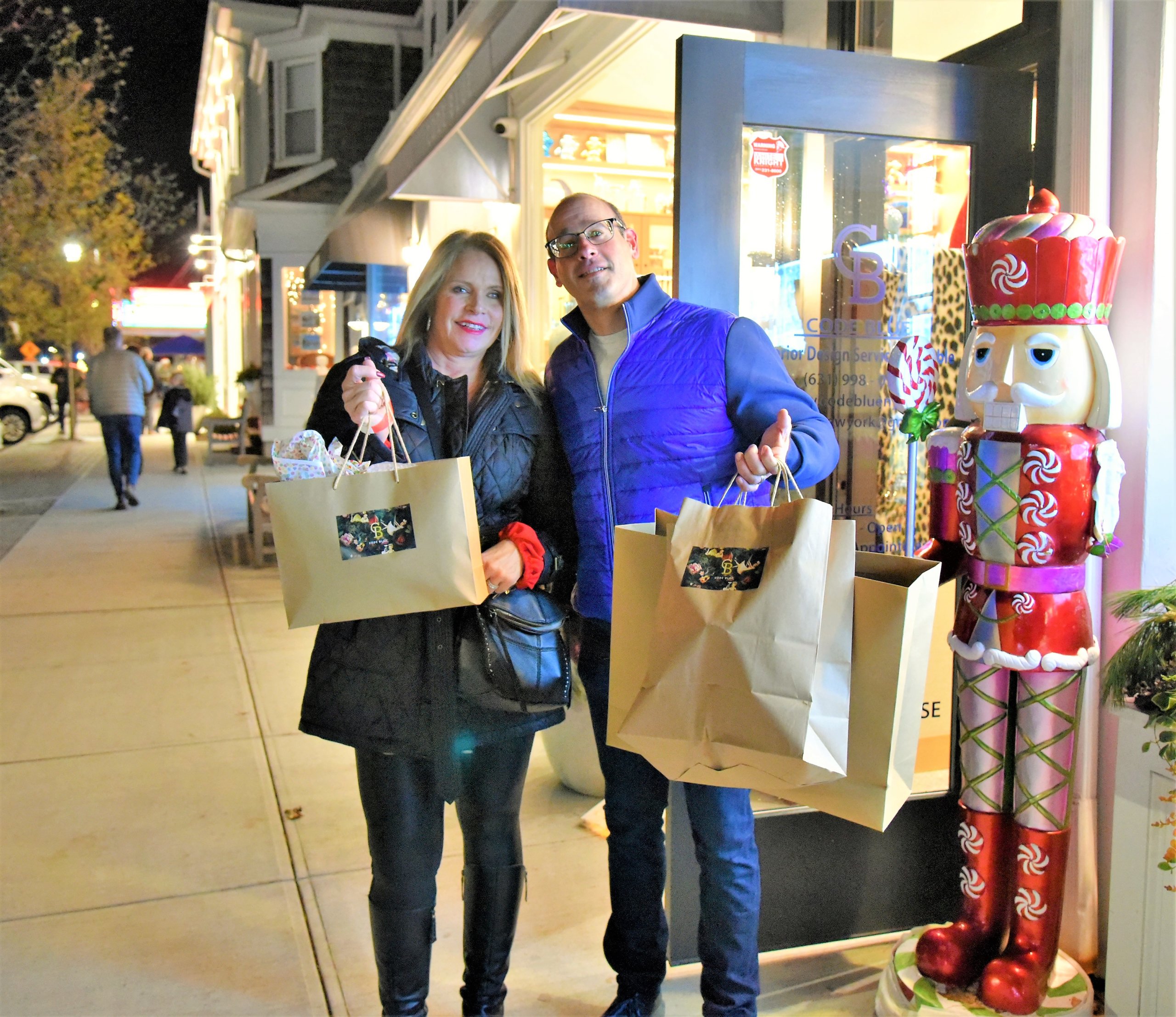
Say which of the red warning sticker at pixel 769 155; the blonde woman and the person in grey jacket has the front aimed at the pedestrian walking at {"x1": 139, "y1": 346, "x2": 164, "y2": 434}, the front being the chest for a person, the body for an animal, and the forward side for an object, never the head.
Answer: the person in grey jacket

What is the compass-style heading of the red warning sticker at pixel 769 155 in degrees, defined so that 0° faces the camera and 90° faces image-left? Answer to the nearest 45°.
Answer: approximately 0°

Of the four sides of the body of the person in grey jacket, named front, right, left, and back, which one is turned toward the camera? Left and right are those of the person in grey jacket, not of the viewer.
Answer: back

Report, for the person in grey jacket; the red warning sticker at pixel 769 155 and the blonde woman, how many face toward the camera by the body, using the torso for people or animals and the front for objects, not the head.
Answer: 2

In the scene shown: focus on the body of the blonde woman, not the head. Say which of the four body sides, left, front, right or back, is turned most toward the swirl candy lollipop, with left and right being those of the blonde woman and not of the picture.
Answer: left

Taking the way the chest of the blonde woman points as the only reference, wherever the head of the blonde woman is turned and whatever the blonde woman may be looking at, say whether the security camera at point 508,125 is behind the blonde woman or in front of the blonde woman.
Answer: behind

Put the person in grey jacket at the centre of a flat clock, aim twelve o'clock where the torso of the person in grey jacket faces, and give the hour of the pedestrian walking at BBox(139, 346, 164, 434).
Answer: The pedestrian walking is roughly at 12 o'clock from the person in grey jacket.

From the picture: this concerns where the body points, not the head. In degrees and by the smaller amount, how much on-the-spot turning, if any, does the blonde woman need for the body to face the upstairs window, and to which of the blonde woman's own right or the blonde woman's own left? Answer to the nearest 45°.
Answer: approximately 180°

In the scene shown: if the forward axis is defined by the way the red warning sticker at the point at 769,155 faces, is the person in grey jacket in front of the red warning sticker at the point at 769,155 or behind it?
behind

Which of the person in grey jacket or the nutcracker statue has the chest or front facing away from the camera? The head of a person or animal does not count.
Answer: the person in grey jacket
